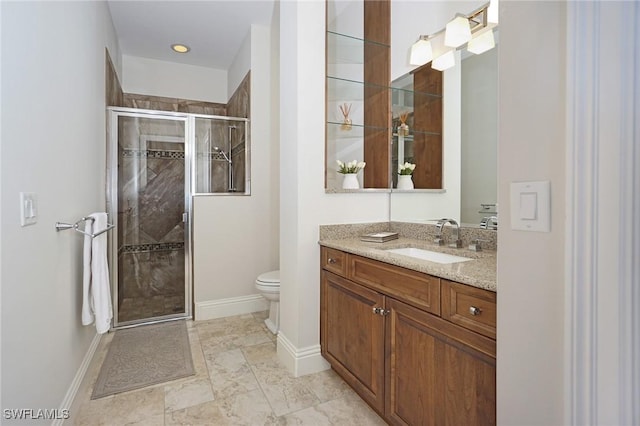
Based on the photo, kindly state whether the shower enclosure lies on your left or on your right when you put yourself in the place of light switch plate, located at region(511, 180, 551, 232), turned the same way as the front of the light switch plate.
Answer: on your right

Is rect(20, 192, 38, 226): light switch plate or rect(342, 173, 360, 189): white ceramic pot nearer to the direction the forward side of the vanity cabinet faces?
the light switch plate

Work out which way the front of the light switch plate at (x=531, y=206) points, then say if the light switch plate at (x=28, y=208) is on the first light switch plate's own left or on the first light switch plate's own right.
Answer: on the first light switch plate's own right

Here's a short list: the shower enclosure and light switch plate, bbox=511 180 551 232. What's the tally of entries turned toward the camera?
2

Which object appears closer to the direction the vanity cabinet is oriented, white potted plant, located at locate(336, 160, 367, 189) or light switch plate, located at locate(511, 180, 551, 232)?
the light switch plate

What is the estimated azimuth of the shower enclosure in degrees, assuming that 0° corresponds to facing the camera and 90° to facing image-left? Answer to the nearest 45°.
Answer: approximately 0°

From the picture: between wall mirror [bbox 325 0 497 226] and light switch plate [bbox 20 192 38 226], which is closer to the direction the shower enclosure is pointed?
the light switch plate

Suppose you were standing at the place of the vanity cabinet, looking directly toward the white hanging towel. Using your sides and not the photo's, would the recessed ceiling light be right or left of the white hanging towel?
right
